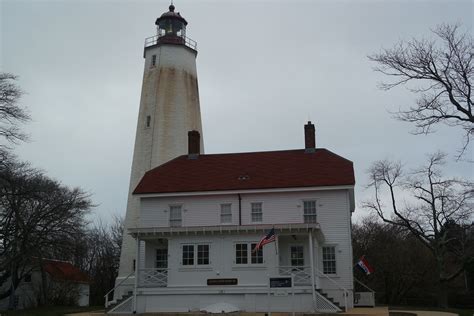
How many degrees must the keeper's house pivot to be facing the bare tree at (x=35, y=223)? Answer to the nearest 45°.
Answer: approximately 135° to its right

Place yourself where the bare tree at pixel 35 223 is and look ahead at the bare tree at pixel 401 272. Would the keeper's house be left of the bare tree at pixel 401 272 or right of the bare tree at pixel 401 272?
right

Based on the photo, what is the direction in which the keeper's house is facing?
toward the camera

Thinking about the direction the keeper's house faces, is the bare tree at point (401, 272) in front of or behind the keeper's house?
behind

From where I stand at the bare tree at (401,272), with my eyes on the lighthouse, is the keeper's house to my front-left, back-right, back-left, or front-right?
front-left

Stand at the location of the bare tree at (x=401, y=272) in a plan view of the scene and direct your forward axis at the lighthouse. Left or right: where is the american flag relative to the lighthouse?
left

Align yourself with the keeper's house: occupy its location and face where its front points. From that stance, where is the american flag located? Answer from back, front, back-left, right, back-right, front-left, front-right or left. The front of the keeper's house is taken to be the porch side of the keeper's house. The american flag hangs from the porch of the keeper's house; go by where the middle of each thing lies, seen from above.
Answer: front
